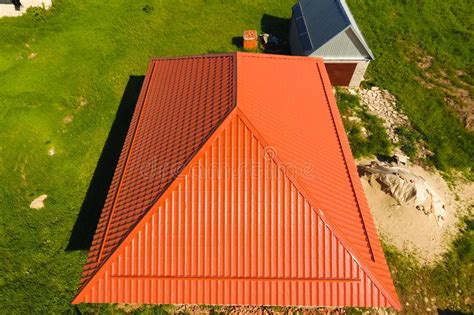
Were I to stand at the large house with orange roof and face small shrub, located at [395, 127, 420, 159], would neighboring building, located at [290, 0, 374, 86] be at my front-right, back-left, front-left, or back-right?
front-left

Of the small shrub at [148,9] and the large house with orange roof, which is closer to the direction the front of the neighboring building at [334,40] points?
the large house with orange roof

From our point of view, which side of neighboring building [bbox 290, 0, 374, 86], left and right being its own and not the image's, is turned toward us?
front

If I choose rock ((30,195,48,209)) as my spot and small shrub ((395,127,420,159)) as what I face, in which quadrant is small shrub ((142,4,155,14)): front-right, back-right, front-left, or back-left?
front-left

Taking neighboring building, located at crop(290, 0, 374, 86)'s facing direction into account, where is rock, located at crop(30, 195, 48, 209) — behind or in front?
in front

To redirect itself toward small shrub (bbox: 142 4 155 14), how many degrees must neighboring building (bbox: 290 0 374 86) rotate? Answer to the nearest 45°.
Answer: approximately 90° to its right

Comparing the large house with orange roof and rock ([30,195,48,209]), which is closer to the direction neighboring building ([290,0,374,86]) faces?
the large house with orange roof

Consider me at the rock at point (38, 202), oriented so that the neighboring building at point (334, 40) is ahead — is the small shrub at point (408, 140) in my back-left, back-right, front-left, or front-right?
front-right

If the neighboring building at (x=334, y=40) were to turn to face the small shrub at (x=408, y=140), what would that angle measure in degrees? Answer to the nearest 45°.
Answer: approximately 45° to its left

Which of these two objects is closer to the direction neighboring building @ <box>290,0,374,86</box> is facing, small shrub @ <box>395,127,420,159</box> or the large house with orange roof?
the large house with orange roof

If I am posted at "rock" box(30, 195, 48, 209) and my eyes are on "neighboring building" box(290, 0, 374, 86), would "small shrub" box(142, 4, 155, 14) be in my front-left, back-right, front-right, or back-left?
front-left

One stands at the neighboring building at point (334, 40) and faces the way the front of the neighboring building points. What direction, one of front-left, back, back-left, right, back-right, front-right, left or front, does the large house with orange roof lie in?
front

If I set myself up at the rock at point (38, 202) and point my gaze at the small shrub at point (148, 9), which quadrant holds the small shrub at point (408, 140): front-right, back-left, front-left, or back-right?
front-right

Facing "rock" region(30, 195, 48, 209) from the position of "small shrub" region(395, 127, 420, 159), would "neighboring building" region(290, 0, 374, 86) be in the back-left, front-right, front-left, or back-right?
front-right

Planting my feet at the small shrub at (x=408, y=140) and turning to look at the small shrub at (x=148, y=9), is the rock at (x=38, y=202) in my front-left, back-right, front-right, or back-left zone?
front-left
